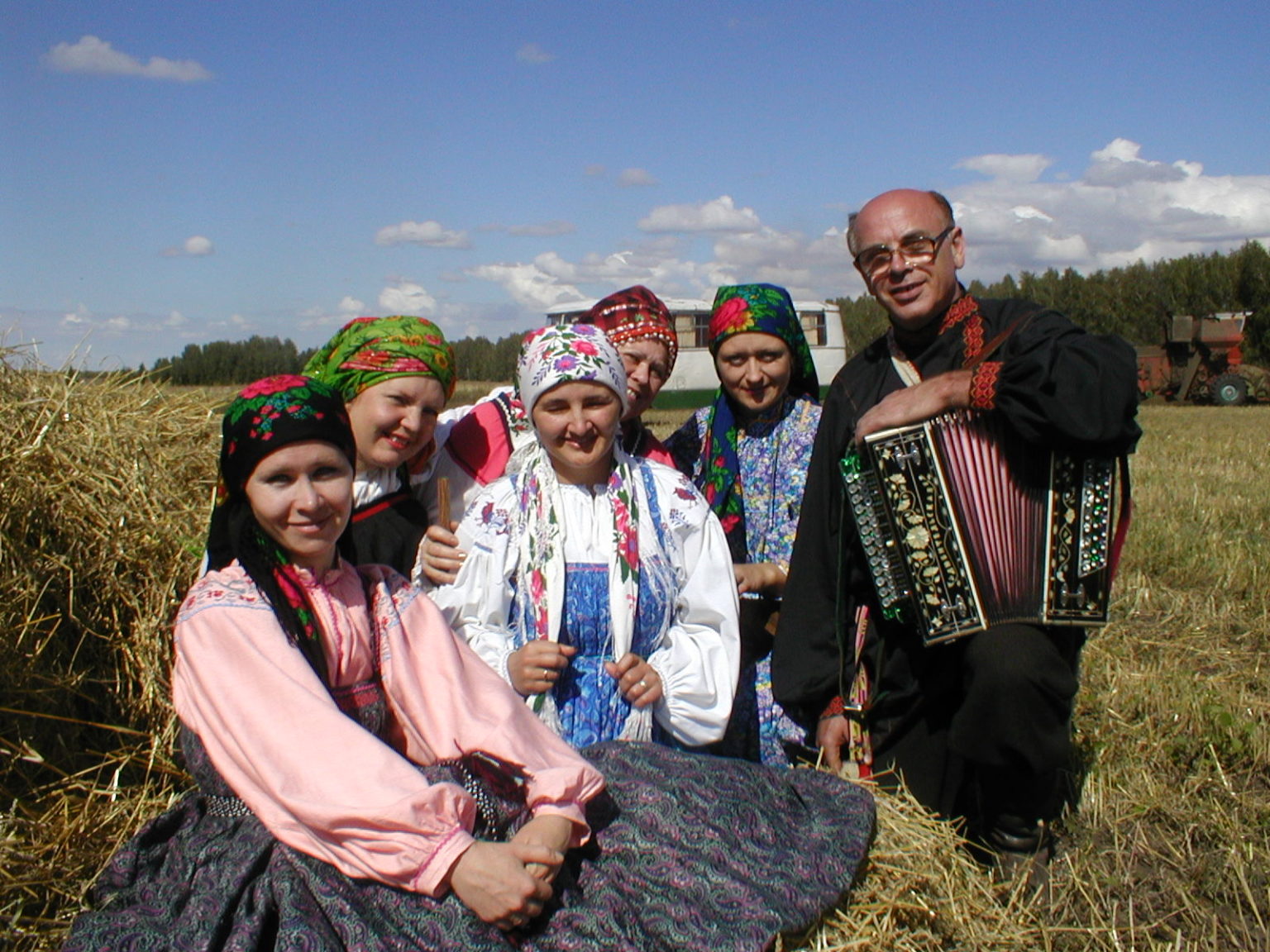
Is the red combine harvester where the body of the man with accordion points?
no

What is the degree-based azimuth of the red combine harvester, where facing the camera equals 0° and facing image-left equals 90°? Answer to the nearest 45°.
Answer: approximately 270°

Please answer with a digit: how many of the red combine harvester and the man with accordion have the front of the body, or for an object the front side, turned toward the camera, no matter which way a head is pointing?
1

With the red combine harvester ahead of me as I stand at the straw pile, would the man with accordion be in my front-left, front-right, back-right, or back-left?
front-right

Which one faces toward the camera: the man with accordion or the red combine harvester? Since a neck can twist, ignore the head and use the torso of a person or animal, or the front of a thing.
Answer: the man with accordion

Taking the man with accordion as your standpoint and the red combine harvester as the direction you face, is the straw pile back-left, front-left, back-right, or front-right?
back-left

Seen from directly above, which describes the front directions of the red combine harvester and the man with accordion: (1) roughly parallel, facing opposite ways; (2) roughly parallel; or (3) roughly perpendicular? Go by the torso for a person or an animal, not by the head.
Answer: roughly perpendicular

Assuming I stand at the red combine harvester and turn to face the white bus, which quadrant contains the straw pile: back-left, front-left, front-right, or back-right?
front-left

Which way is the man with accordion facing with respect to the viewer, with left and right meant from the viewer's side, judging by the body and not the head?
facing the viewer

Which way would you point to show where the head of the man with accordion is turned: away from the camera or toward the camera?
toward the camera

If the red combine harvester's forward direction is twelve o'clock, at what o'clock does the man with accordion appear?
The man with accordion is roughly at 3 o'clock from the red combine harvester.

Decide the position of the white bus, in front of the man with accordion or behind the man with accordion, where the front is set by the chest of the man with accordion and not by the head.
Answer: behind

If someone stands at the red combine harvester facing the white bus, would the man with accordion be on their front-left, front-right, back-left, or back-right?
front-left

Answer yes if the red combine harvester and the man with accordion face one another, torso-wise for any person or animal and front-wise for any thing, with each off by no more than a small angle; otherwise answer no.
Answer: no

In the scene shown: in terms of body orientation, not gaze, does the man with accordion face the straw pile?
no
